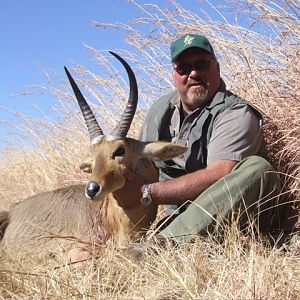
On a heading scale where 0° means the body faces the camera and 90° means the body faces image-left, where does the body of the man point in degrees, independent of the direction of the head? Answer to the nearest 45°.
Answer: approximately 45°
